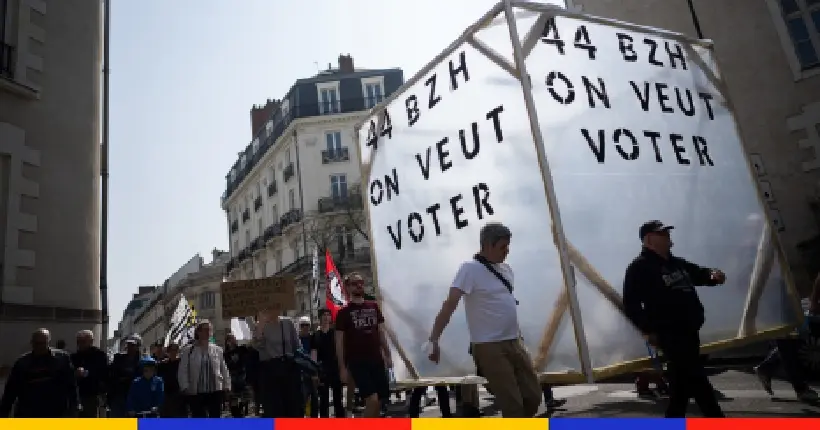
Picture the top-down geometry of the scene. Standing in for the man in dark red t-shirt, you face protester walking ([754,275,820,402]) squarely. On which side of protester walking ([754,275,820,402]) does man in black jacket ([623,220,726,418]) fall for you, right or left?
right

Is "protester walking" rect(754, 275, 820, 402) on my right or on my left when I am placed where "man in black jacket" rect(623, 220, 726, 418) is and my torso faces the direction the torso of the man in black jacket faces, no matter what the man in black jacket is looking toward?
on my left

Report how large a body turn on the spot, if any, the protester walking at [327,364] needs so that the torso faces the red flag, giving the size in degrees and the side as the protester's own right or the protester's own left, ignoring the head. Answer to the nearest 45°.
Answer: approximately 180°

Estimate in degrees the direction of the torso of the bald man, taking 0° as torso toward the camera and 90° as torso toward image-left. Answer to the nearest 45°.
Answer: approximately 0°

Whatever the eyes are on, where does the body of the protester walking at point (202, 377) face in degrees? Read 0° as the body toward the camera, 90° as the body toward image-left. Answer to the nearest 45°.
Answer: approximately 0°
